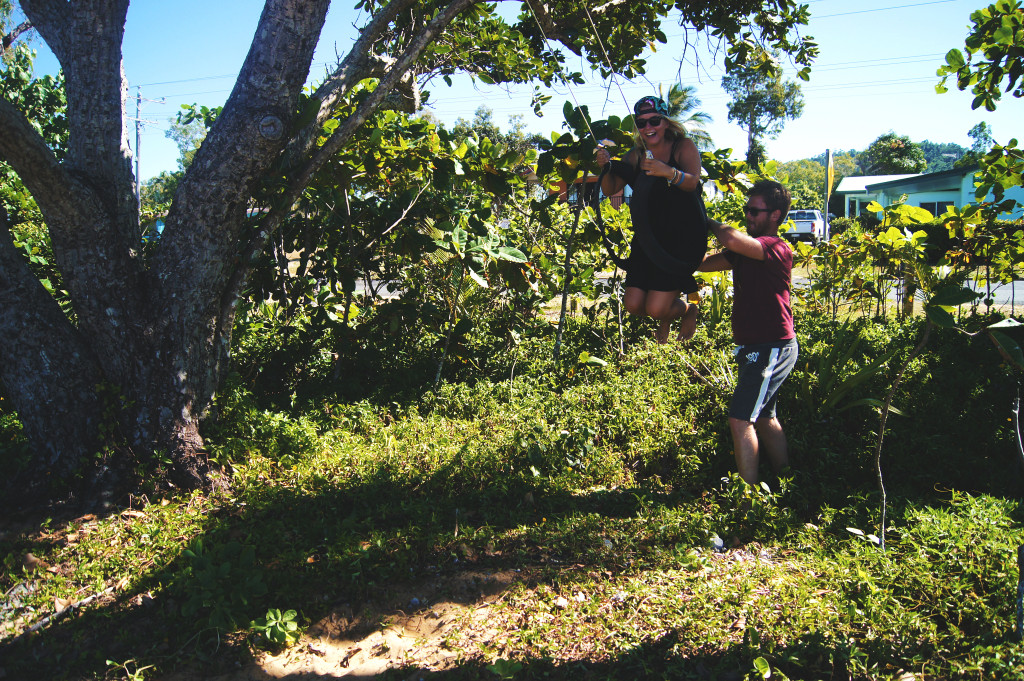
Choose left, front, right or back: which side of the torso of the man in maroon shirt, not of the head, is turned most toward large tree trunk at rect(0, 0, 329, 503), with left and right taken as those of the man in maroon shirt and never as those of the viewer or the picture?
front

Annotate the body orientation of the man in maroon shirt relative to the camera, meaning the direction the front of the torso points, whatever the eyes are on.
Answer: to the viewer's left

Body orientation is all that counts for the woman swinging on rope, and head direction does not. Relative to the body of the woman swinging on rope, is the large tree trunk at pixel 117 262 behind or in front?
in front

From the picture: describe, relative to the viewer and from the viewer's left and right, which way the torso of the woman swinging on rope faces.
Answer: facing the viewer and to the left of the viewer

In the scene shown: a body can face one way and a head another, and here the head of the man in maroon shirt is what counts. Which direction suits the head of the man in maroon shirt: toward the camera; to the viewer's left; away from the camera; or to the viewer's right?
to the viewer's left

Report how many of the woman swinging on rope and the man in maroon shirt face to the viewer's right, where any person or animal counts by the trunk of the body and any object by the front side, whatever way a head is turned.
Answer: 0
